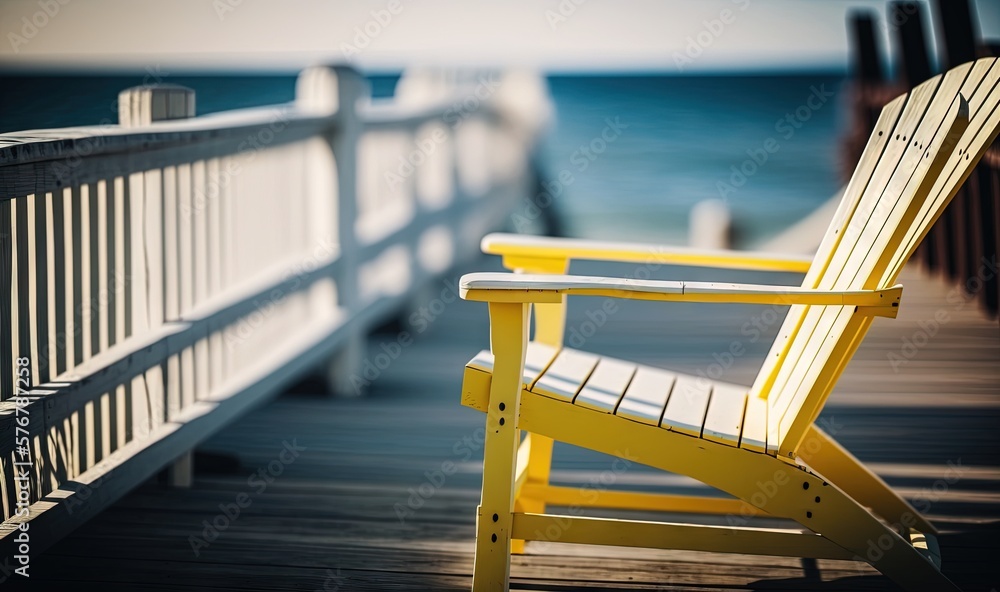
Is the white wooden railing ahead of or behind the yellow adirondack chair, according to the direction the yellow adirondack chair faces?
ahead

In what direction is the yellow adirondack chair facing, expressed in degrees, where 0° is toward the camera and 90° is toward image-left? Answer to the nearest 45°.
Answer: approximately 90°
